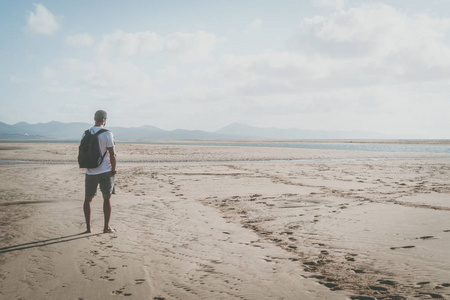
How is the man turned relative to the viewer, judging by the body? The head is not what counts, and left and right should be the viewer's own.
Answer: facing away from the viewer and to the right of the viewer
